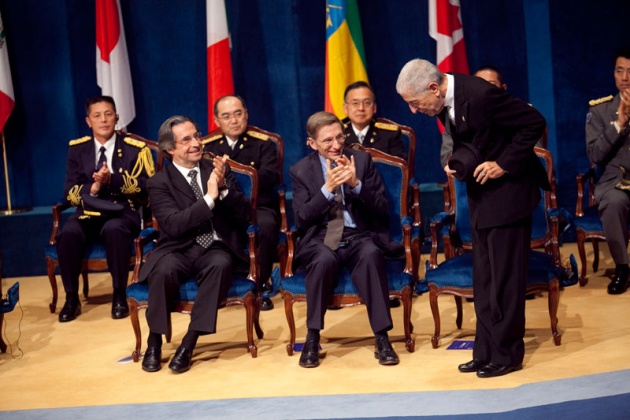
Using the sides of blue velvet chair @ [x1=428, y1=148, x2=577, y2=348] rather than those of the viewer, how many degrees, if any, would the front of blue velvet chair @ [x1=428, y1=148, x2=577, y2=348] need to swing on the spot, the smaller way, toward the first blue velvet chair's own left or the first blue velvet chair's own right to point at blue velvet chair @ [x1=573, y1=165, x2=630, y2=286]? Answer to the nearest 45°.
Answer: approximately 135° to the first blue velvet chair's own left

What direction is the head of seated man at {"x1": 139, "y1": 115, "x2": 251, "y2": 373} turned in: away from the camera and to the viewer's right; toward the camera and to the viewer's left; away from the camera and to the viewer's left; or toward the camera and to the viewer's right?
toward the camera and to the viewer's right

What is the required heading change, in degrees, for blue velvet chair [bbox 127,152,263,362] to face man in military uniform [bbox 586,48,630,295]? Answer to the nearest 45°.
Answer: approximately 90° to its left

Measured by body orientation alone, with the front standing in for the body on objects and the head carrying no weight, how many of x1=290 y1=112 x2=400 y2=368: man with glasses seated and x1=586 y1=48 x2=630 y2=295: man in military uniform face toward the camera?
2

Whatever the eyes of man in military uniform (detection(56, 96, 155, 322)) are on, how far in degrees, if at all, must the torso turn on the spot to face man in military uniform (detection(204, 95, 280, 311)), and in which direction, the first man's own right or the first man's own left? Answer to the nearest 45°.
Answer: approximately 90° to the first man's own left

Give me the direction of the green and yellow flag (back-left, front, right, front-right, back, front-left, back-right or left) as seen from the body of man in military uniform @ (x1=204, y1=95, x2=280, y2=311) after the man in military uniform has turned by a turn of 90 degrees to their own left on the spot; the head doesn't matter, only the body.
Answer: front-left

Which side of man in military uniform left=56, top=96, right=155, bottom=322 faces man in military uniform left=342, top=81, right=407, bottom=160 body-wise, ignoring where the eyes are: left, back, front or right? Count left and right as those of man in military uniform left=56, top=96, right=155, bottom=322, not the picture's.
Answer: left

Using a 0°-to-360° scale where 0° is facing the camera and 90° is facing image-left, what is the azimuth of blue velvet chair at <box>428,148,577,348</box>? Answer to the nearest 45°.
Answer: approximately 0°

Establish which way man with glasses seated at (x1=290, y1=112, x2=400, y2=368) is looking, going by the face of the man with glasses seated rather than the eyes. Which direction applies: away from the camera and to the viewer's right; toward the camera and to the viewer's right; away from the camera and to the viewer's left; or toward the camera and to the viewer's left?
toward the camera and to the viewer's right

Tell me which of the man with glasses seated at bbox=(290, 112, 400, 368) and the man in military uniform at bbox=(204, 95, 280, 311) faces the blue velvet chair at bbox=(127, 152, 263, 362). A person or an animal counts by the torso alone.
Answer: the man in military uniform
